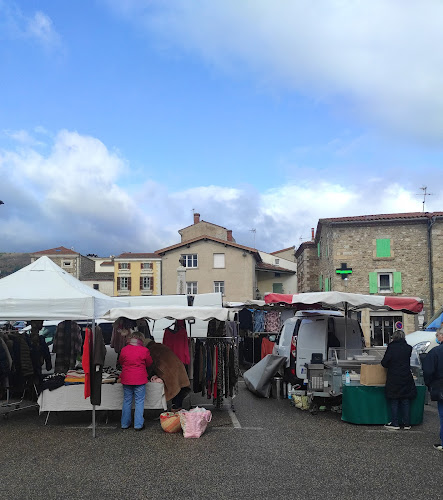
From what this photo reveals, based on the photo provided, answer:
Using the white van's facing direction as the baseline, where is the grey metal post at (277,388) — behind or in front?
behind

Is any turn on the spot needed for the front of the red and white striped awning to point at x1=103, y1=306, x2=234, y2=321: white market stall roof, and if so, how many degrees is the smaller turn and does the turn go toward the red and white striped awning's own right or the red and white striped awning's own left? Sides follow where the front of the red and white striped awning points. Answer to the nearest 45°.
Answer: approximately 45° to the red and white striped awning's own right

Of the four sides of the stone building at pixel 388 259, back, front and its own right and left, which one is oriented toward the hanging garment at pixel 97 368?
front

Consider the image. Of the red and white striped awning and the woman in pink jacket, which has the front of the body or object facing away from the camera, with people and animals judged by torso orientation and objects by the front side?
the woman in pink jacket

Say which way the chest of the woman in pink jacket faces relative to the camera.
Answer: away from the camera

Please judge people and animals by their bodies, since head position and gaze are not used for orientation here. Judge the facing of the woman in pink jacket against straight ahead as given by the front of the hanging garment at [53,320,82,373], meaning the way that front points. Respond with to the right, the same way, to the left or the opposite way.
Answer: the opposite way

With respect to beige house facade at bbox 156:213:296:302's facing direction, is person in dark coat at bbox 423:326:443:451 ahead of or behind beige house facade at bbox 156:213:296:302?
ahead

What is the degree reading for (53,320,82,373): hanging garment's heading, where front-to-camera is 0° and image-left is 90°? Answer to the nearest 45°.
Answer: approximately 0°

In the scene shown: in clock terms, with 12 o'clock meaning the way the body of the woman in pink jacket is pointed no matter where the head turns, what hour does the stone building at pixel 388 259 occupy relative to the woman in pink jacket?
The stone building is roughly at 1 o'clock from the woman in pink jacket.

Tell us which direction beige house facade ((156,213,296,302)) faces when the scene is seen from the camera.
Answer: facing the viewer

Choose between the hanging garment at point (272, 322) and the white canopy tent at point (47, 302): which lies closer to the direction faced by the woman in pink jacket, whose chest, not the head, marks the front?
the hanging garment

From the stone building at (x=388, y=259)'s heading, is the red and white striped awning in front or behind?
in front

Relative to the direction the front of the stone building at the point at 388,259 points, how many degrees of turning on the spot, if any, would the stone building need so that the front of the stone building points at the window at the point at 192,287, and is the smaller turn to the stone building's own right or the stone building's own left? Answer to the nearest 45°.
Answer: approximately 135° to the stone building's own right
